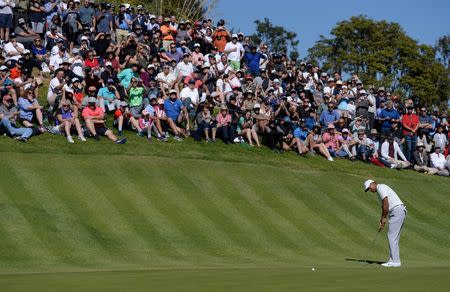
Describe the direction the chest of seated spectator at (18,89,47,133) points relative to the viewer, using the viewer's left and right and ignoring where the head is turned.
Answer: facing the viewer and to the right of the viewer

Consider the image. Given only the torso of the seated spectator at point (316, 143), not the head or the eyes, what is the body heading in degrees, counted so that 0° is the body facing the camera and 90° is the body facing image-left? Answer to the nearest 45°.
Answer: approximately 315°

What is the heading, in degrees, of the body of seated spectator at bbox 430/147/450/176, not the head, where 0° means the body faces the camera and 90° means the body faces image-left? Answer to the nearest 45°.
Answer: approximately 315°

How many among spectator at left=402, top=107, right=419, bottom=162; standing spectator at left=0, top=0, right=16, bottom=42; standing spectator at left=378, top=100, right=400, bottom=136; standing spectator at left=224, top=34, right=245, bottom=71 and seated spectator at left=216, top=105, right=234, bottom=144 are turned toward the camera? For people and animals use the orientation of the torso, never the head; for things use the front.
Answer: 5

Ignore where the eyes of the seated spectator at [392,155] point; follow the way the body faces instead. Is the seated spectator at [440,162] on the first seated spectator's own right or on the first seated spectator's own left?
on the first seated spectator's own left

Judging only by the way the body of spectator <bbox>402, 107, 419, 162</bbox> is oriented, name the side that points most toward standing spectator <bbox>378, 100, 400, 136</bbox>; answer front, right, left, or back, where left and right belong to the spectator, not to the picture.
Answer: right

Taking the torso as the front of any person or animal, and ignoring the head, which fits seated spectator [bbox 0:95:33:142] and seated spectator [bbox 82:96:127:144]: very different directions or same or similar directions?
same or similar directions

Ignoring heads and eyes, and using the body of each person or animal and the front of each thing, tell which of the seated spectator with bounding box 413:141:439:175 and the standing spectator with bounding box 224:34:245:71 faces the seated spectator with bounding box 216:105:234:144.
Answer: the standing spectator

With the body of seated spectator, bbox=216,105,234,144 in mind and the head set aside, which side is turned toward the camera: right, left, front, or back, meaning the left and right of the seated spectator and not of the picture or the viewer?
front

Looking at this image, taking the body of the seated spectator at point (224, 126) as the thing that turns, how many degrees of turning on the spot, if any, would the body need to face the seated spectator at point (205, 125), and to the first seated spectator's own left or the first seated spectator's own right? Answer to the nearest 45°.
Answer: approximately 45° to the first seated spectator's own right

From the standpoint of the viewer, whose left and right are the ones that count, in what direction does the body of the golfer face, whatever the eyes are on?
facing to the left of the viewer
